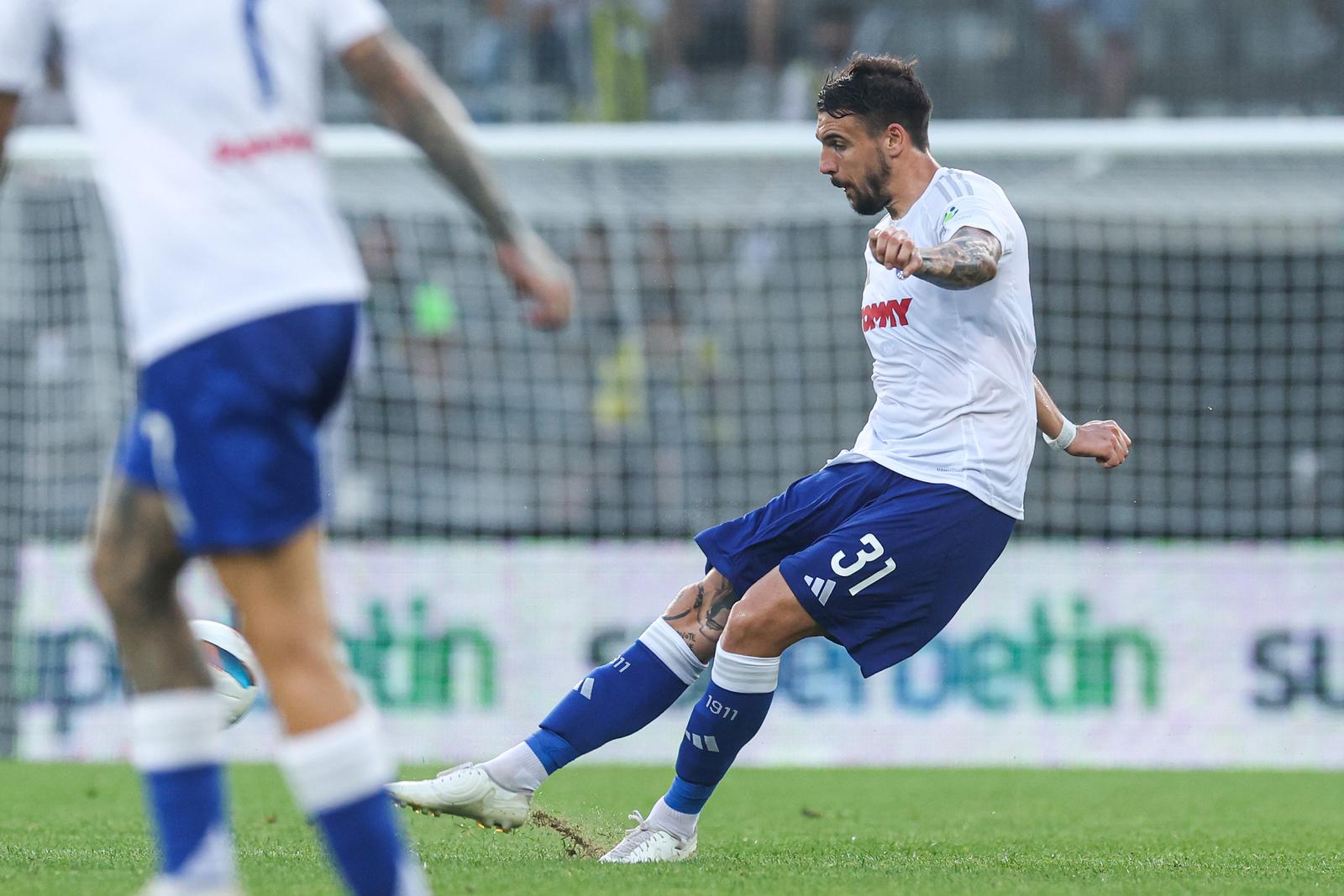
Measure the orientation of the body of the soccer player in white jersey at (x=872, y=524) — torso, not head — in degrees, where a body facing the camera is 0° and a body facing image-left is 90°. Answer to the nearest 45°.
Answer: approximately 90°

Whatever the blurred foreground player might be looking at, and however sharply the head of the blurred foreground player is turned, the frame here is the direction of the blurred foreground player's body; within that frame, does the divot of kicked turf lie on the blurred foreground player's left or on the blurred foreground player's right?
on the blurred foreground player's right

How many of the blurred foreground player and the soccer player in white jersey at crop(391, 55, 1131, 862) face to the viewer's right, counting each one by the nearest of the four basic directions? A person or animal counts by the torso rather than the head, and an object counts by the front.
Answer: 0

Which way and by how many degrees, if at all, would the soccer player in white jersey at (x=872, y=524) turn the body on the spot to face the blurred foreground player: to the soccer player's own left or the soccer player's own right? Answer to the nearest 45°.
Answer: approximately 45° to the soccer player's own left

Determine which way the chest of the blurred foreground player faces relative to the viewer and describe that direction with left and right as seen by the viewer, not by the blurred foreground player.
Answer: facing away from the viewer and to the left of the viewer

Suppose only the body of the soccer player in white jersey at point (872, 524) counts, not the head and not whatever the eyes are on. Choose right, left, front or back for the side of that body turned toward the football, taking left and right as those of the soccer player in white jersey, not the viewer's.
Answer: front

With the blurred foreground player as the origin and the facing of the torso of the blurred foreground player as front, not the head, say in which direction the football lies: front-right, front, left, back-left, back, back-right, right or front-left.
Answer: front-right

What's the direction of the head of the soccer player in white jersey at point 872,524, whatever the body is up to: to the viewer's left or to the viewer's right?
to the viewer's left
